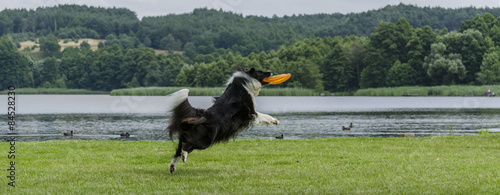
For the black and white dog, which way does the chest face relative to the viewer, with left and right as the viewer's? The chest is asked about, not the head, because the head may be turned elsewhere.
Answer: facing to the right of the viewer
